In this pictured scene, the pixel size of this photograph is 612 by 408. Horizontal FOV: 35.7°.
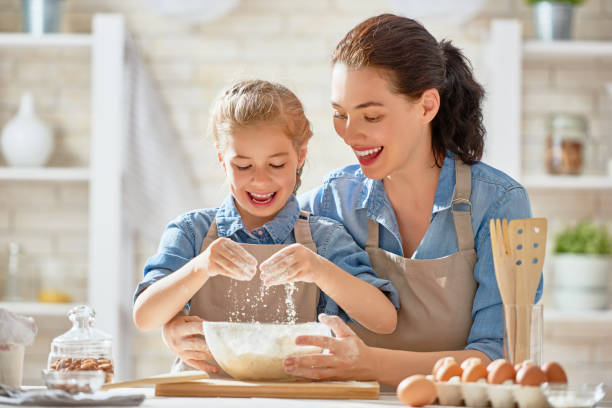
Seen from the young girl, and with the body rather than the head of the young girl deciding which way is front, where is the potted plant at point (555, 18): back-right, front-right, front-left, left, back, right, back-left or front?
back-left

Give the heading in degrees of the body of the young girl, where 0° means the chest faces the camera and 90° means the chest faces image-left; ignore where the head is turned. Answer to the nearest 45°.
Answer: approximately 0°

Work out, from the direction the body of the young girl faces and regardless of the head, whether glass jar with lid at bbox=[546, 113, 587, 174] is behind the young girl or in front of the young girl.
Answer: behind

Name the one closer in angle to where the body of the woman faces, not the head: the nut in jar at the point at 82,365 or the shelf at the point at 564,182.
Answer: the nut in jar

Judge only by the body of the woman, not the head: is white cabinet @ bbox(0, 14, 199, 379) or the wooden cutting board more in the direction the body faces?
the wooden cutting board

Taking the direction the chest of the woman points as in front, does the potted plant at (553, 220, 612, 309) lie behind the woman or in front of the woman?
behind

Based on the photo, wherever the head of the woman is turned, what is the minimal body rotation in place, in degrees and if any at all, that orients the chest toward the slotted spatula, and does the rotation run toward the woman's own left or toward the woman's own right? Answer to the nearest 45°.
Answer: approximately 45° to the woman's own left

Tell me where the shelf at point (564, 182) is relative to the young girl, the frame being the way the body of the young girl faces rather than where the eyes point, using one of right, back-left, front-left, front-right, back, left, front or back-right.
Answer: back-left

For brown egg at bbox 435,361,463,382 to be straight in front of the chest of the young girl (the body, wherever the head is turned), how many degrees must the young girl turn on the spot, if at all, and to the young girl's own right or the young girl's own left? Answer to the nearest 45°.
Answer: approximately 45° to the young girl's own left

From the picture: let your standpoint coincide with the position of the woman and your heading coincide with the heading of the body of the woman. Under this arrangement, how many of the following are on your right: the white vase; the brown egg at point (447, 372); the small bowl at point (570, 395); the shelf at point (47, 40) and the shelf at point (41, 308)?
3

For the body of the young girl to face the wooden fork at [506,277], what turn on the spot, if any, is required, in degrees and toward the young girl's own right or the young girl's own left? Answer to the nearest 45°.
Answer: approximately 45° to the young girl's own left
